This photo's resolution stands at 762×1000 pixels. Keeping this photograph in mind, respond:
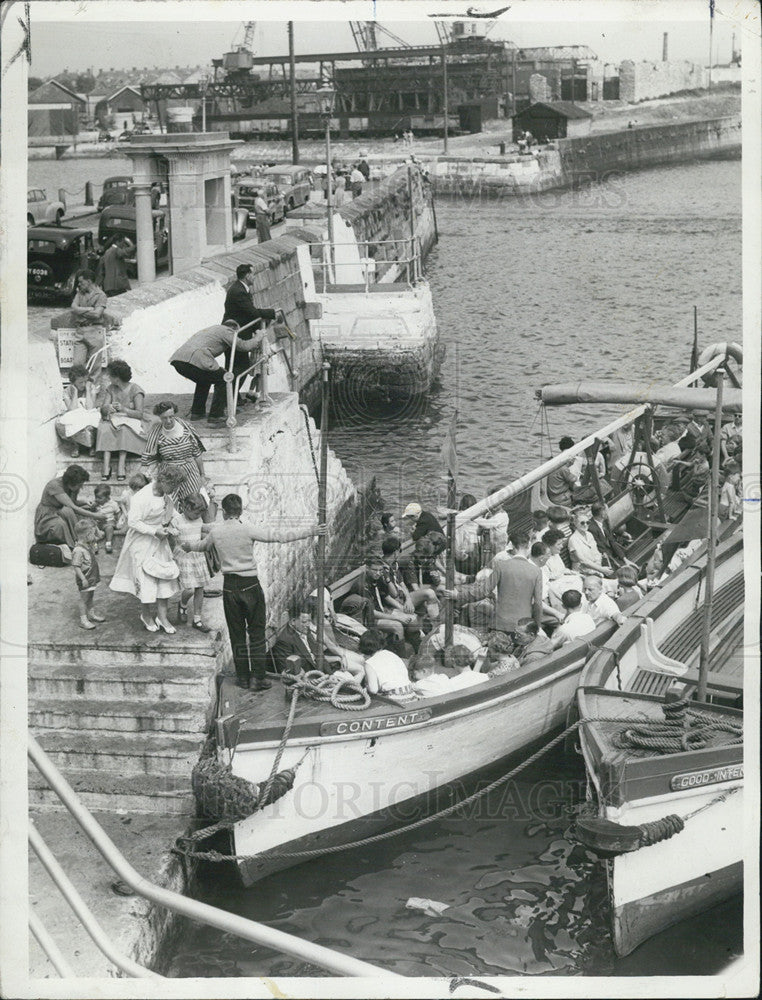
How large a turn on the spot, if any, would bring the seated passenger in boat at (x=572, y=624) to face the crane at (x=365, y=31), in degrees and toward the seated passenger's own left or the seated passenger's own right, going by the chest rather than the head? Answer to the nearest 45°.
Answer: approximately 45° to the seated passenger's own right

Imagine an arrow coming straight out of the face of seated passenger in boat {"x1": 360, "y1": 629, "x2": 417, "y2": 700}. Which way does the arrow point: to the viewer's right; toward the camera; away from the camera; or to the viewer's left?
away from the camera

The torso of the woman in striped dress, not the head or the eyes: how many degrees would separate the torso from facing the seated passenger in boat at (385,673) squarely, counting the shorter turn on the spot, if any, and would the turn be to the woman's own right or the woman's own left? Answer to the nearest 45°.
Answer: approximately 45° to the woman's own left

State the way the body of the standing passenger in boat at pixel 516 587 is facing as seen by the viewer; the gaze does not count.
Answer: away from the camera

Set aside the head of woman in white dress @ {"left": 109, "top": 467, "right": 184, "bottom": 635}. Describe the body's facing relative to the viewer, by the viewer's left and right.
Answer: facing the viewer and to the right of the viewer

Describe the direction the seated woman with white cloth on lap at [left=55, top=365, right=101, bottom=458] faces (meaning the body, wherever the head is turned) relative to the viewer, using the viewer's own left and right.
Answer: facing the viewer

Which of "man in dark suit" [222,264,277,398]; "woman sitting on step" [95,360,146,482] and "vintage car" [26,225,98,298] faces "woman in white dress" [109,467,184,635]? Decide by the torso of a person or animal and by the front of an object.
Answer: the woman sitting on step

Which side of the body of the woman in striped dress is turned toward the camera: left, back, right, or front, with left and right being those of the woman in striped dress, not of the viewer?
front

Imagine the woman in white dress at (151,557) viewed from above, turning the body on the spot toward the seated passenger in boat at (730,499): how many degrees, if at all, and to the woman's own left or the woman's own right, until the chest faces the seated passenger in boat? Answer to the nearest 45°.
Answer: approximately 90° to the woman's own left
